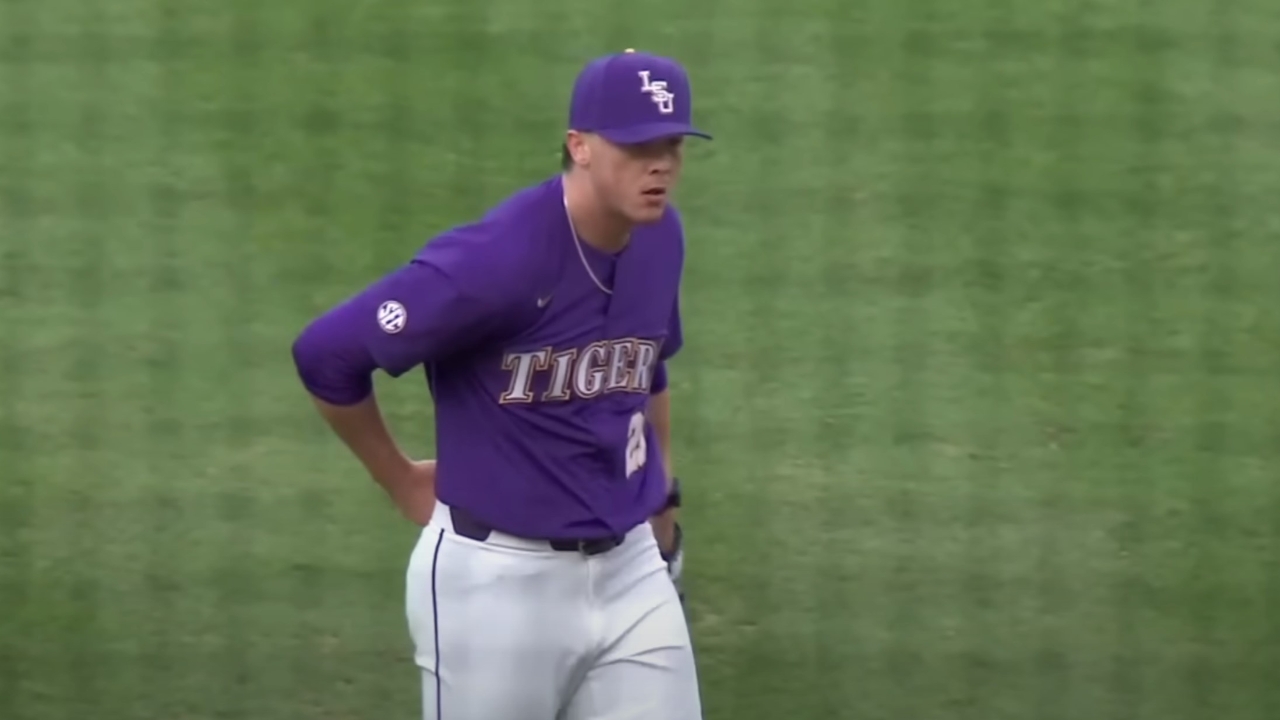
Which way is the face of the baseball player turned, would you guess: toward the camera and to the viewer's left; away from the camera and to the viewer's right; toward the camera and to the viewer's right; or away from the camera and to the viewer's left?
toward the camera and to the viewer's right
